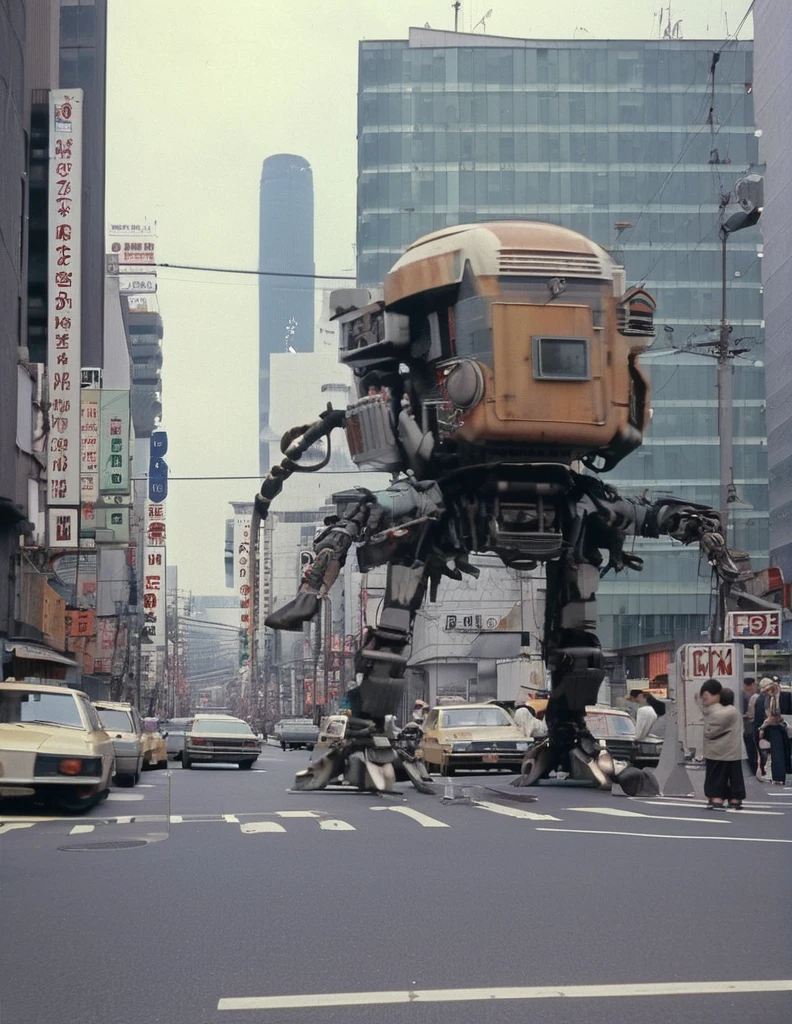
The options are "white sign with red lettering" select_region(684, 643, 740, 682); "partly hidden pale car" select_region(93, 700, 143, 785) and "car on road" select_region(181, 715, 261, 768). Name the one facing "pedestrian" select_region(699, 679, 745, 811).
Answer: the white sign with red lettering

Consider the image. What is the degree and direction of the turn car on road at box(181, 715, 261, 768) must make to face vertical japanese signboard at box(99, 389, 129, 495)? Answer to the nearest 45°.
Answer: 0° — it already faces it

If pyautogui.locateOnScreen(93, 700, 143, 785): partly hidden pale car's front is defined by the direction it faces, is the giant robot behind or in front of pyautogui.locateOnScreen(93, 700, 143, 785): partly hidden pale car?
behind

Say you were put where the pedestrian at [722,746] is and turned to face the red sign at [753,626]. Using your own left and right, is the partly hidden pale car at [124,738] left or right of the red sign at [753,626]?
left

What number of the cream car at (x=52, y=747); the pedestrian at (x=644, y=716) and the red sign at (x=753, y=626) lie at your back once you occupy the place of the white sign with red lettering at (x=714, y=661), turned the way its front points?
2

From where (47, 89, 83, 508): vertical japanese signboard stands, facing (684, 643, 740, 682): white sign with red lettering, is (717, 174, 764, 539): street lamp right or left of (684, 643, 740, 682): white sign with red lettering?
left

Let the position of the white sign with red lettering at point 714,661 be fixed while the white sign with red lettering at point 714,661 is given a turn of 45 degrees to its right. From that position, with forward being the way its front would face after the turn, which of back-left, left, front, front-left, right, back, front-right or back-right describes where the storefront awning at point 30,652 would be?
right

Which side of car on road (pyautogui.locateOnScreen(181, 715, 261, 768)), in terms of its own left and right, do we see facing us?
back

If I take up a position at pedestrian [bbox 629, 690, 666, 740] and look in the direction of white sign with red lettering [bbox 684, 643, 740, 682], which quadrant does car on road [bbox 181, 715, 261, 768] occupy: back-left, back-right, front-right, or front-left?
back-right

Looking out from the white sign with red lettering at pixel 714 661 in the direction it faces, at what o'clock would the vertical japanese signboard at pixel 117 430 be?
The vertical japanese signboard is roughly at 5 o'clock from the white sign with red lettering.

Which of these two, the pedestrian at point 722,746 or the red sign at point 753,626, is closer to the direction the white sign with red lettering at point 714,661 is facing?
the pedestrian
